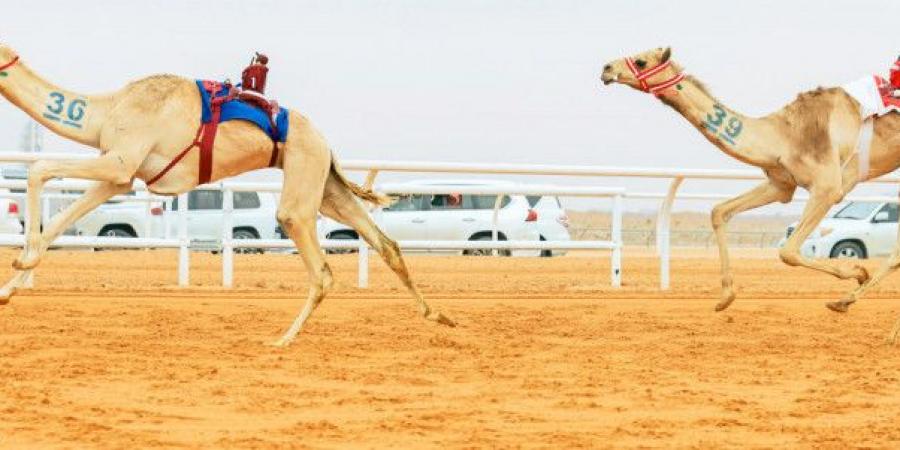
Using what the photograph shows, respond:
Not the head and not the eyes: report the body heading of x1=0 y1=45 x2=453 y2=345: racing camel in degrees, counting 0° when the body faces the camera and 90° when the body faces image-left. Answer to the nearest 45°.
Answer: approximately 90°

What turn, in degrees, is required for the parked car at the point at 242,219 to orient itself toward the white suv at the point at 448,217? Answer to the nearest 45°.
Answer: approximately 135° to its left

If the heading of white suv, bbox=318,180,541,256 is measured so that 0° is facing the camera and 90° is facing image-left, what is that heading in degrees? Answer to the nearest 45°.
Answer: approximately 90°

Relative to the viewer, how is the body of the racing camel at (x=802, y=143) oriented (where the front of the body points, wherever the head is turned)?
to the viewer's left

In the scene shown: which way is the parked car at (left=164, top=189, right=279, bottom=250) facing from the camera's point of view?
to the viewer's left

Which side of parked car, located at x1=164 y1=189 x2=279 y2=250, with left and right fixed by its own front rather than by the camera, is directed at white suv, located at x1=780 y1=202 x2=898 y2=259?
back

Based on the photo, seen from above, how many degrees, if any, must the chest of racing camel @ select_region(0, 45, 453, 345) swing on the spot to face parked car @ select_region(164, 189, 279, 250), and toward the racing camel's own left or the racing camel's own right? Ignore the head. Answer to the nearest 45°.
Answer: approximately 90° to the racing camel's own right

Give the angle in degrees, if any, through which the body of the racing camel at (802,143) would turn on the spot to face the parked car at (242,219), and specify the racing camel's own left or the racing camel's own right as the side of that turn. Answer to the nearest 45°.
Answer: approximately 45° to the racing camel's own right

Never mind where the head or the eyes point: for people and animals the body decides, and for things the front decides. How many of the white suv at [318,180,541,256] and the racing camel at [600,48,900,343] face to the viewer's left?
2

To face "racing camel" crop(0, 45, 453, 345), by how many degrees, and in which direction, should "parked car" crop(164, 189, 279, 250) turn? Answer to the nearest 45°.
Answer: approximately 90° to its left
